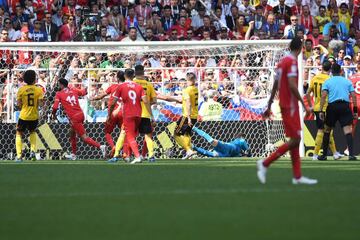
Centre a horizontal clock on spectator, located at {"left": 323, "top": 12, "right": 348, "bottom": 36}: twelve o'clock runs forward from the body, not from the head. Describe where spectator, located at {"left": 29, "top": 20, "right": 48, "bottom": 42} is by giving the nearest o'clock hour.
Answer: spectator, located at {"left": 29, "top": 20, "right": 48, "bottom": 42} is roughly at 2 o'clock from spectator, located at {"left": 323, "top": 12, "right": 348, "bottom": 36}.

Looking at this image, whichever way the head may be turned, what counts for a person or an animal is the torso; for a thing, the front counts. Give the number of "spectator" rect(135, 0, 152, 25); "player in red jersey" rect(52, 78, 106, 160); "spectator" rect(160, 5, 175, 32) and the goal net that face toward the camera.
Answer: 3

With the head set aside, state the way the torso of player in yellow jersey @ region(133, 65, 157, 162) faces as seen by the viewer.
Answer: away from the camera

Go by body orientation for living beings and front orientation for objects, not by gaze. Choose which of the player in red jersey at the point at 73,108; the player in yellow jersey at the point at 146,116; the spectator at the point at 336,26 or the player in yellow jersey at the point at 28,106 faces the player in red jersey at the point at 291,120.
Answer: the spectator

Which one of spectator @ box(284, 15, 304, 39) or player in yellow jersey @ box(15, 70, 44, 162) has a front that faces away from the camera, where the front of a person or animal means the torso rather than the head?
the player in yellow jersey

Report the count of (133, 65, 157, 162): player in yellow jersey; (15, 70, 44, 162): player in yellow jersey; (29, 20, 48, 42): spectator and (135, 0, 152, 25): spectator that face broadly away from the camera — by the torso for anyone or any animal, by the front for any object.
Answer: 2

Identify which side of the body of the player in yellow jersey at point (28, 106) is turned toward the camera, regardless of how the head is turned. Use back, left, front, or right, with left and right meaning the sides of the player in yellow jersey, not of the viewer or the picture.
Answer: back

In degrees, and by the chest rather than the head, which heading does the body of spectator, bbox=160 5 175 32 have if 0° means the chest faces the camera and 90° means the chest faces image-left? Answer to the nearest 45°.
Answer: approximately 0°

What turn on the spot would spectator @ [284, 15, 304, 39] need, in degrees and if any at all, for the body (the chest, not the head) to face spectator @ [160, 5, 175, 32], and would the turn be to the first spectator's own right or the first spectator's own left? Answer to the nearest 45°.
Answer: approximately 90° to the first spectator's own right

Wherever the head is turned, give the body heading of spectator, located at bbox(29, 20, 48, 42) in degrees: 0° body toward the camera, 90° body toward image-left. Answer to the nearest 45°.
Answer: approximately 0°

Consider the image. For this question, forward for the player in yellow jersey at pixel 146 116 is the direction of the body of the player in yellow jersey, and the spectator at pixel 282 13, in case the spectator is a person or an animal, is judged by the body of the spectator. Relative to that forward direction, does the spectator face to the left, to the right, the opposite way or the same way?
the opposite way
